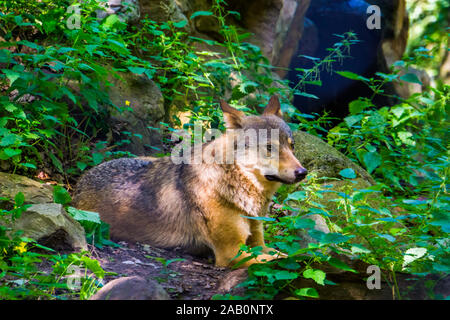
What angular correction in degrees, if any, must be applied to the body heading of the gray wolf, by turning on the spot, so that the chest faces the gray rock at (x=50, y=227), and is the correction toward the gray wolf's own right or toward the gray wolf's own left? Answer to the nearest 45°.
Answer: approximately 90° to the gray wolf's own right

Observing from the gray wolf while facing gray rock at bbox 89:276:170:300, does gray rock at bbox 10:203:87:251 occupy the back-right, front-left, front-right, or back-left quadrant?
front-right

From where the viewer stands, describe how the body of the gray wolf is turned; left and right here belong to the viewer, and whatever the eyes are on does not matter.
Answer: facing the viewer and to the right of the viewer

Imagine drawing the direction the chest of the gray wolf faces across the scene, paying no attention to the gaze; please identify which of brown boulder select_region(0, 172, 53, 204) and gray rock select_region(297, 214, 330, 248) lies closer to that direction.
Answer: the gray rock

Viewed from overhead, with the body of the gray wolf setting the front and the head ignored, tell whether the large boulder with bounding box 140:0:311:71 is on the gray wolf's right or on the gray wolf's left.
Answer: on the gray wolf's left

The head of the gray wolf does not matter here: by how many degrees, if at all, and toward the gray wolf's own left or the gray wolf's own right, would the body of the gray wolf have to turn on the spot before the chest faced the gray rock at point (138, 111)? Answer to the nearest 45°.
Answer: approximately 135° to the gray wolf's own left

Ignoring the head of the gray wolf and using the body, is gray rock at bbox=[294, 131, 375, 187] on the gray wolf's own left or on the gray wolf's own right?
on the gray wolf's own left

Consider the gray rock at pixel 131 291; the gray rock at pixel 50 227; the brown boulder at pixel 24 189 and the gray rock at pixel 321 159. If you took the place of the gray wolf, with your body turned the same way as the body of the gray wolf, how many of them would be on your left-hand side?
1

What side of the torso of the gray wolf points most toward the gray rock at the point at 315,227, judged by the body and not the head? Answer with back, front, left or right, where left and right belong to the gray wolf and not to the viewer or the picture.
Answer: front

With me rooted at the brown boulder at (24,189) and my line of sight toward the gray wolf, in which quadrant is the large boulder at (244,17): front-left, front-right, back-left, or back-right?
front-left
